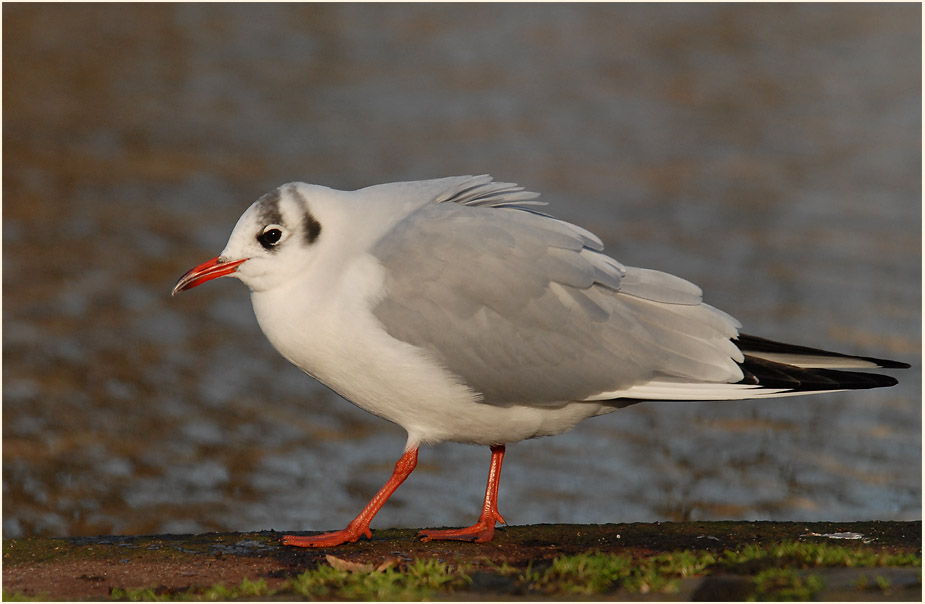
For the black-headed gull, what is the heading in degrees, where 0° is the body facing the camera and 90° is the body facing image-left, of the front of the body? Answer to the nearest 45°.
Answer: approximately 90°
